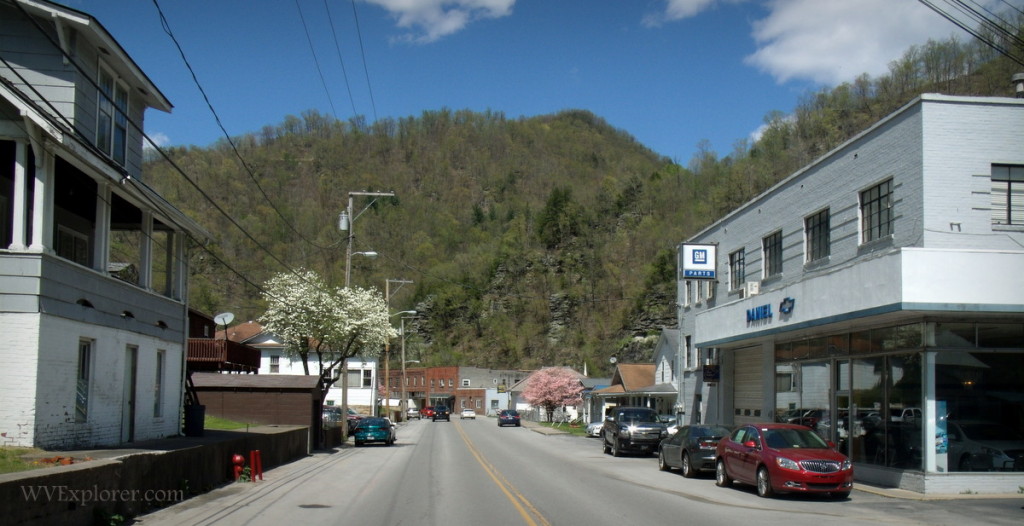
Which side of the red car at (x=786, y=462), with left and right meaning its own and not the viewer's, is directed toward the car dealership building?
left

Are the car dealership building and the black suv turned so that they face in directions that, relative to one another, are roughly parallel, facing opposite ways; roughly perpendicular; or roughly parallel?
roughly perpendicular

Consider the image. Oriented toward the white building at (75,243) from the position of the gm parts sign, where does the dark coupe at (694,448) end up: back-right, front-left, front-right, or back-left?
front-left

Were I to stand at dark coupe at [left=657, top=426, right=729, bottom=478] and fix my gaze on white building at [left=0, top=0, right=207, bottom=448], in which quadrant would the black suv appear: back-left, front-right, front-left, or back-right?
back-right

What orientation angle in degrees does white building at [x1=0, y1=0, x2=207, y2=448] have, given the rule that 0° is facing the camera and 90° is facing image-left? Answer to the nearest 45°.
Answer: approximately 315°

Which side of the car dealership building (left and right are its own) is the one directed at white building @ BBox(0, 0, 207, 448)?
front

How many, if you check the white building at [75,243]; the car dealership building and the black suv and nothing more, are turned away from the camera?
0

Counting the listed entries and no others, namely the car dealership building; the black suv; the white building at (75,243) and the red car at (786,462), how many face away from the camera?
0

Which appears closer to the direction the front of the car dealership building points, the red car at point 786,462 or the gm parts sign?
the red car

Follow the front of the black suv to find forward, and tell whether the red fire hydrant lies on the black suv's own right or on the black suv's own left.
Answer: on the black suv's own right

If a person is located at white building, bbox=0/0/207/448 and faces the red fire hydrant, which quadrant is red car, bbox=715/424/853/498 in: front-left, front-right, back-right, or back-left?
front-right

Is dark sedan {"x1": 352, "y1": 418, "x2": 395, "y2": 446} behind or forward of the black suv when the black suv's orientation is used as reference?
behind
